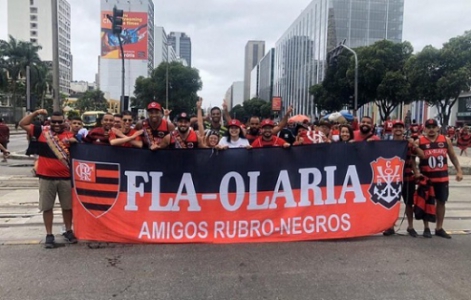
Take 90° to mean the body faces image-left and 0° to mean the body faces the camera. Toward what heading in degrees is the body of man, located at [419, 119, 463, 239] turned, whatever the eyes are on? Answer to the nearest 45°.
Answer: approximately 0°

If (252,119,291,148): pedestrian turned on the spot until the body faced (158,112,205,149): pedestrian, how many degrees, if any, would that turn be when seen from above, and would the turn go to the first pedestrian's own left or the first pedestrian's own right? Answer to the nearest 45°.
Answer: approximately 90° to the first pedestrian's own right

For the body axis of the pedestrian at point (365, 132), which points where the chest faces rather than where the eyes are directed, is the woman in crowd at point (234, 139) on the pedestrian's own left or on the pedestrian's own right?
on the pedestrian's own right

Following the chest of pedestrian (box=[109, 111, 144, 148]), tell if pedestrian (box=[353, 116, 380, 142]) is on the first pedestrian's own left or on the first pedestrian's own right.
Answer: on the first pedestrian's own left

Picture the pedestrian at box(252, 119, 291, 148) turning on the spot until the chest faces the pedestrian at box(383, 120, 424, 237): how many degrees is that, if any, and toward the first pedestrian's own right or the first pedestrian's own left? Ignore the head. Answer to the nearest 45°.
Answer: approximately 90° to the first pedestrian's own left

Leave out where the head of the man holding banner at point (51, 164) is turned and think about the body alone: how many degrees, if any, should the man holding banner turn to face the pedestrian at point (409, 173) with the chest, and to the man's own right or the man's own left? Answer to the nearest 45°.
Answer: approximately 90° to the man's own left

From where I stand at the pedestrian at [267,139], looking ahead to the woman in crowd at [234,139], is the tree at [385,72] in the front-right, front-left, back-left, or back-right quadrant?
back-right

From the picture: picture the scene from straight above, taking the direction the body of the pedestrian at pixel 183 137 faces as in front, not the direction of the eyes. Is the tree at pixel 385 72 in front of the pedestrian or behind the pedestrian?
behind

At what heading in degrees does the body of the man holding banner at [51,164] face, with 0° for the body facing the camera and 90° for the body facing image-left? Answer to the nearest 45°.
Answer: approximately 0°
